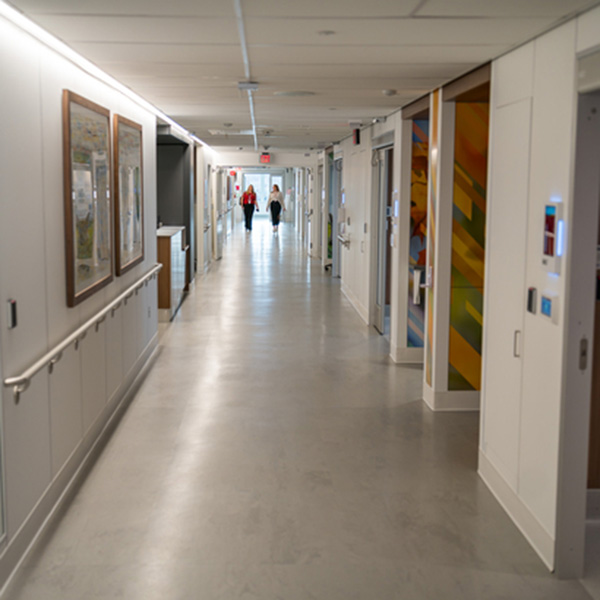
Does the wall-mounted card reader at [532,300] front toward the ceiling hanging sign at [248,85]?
no

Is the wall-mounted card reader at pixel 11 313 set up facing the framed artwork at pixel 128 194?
no

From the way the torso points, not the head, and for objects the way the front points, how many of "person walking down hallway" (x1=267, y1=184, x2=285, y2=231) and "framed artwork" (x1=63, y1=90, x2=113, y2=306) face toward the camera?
1

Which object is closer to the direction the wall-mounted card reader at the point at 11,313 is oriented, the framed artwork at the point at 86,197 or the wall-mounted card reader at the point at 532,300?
the wall-mounted card reader at the point at 532,300

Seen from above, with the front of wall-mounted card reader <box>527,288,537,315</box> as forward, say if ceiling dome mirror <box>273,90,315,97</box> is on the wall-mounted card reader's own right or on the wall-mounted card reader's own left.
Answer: on the wall-mounted card reader's own right

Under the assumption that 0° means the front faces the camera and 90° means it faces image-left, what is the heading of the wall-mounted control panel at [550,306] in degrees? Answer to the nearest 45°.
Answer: approximately 45°

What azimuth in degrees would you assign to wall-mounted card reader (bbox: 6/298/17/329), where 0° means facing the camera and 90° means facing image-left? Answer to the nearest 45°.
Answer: approximately 315°

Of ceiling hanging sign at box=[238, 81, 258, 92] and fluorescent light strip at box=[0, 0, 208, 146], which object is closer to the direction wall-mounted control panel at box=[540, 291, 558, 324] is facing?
the fluorescent light strip

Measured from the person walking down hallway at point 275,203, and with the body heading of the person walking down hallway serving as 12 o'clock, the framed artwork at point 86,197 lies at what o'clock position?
The framed artwork is roughly at 12 o'clock from the person walking down hallway.

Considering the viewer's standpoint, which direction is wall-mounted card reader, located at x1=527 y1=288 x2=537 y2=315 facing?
facing the viewer and to the left of the viewer

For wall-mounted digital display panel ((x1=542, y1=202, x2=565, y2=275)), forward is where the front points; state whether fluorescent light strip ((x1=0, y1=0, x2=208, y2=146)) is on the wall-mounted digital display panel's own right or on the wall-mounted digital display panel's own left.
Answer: on the wall-mounted digital display panel's own right

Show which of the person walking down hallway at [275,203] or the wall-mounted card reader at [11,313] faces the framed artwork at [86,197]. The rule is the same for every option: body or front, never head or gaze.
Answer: the person walking down hallway

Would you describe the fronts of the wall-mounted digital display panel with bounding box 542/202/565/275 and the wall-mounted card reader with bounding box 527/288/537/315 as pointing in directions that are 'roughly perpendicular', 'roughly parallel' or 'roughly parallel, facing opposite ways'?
roughly parallel

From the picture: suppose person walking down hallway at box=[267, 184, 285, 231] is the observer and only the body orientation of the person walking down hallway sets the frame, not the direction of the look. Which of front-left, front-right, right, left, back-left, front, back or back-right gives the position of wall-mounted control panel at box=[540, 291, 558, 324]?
front

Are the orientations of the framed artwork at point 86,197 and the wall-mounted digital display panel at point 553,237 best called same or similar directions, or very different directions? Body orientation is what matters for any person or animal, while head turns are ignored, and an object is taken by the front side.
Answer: very different directions
